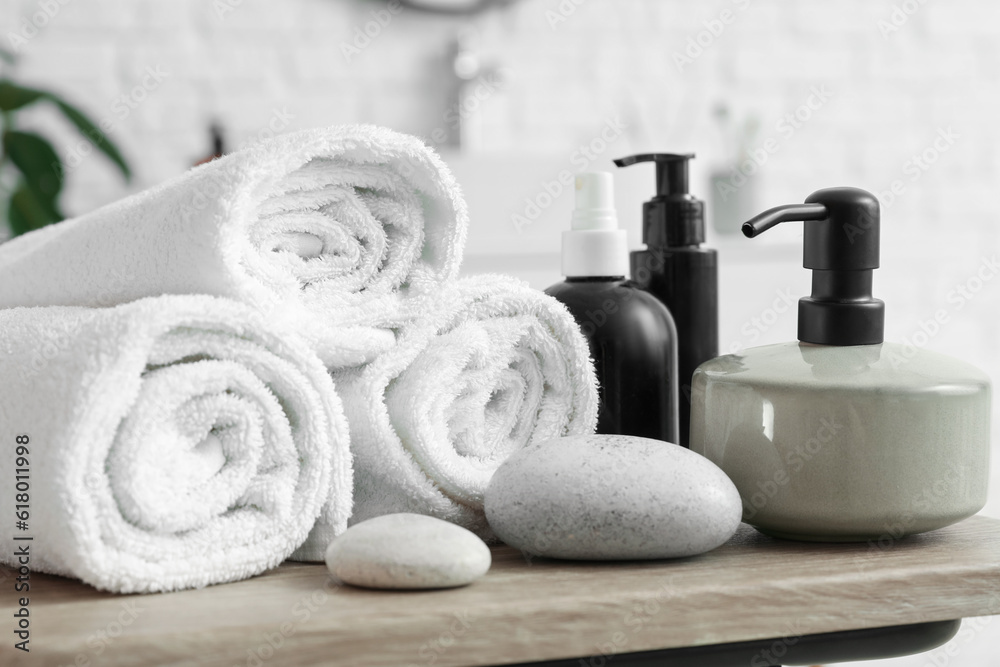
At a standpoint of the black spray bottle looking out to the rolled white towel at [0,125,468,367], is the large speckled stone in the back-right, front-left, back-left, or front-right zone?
front-left

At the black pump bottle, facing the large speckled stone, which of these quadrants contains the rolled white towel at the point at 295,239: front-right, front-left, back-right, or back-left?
front-right

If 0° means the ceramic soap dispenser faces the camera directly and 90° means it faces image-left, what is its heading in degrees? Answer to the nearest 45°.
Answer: approximately 90°

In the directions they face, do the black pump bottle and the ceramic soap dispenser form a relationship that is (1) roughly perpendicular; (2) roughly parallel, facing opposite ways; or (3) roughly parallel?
roughly parallel

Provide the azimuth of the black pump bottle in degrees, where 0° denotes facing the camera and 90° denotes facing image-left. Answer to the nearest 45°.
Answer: approximately 90°

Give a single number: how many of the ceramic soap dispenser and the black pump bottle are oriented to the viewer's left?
2
